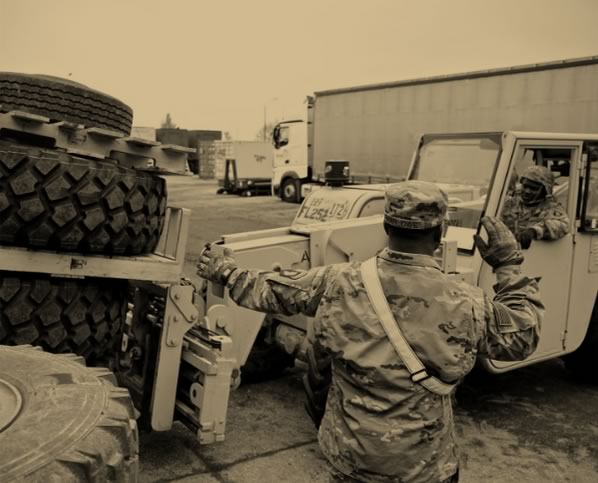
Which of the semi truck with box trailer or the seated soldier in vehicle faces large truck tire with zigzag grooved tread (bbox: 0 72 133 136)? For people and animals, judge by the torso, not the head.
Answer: the seated soldier in vehicle

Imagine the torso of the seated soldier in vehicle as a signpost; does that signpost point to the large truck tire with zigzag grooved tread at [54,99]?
yes

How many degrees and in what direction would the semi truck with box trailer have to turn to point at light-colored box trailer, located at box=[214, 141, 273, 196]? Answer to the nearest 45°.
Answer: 0° — it already faces it

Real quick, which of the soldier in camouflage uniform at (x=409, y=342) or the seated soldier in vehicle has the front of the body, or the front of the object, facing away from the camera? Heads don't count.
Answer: the soldier in camouflage uniform

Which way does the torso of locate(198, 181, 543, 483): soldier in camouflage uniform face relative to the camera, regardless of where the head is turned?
away from the camera

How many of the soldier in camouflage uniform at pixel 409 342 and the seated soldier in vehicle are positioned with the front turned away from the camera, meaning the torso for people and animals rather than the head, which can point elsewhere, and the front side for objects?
1

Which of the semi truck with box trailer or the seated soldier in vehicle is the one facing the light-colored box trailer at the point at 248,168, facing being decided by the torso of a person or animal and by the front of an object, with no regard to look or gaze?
the semi truck with box trailer

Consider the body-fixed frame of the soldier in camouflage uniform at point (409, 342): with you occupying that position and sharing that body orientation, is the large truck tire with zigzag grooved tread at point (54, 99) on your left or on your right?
on your left

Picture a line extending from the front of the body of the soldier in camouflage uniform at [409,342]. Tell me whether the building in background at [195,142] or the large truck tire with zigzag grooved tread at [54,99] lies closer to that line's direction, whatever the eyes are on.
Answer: the building in background
